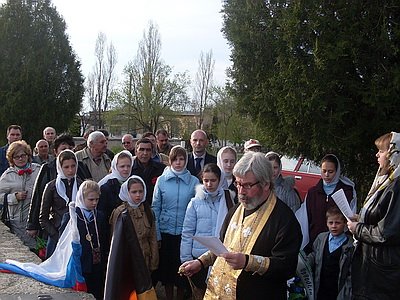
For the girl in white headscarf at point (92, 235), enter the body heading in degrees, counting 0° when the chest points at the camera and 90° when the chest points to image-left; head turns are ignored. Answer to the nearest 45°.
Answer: approximately 315°

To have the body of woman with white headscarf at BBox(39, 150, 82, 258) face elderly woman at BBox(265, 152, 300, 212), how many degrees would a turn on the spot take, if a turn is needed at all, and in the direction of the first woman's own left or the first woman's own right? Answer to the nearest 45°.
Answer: approximately 45° to the first woman's own left

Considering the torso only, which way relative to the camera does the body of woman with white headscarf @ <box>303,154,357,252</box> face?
toward the camera

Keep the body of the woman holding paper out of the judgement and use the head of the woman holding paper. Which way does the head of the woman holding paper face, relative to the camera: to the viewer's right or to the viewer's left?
to the viewer's left

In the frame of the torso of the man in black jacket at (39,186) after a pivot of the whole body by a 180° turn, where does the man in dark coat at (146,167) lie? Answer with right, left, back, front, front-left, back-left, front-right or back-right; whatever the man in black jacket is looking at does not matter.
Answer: right

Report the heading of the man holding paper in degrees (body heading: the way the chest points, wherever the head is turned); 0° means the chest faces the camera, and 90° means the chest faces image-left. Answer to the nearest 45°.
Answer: approximately 45°

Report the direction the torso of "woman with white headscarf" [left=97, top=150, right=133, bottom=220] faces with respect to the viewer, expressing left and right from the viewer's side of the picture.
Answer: facing the viewer and to the right of the viewer

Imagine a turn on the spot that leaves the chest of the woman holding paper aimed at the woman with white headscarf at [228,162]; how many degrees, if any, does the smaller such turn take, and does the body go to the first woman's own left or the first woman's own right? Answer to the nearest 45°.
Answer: approximately 45° to the first woman's own right

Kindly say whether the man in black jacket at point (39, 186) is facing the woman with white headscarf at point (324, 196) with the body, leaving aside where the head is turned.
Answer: no

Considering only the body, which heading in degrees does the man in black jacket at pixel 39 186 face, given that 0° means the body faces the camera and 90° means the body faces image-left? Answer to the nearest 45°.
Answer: approximately 0°

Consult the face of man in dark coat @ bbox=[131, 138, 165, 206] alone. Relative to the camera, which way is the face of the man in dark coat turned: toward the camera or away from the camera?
toward the camera

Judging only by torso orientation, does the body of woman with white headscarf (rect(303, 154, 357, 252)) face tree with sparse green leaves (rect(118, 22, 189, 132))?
no

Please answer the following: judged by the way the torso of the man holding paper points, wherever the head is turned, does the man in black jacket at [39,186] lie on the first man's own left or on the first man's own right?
on the first man's own right

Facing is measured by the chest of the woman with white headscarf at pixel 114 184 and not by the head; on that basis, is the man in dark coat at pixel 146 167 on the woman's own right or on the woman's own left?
on the woman's own left

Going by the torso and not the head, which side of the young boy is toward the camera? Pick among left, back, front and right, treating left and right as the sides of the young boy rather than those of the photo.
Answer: front
